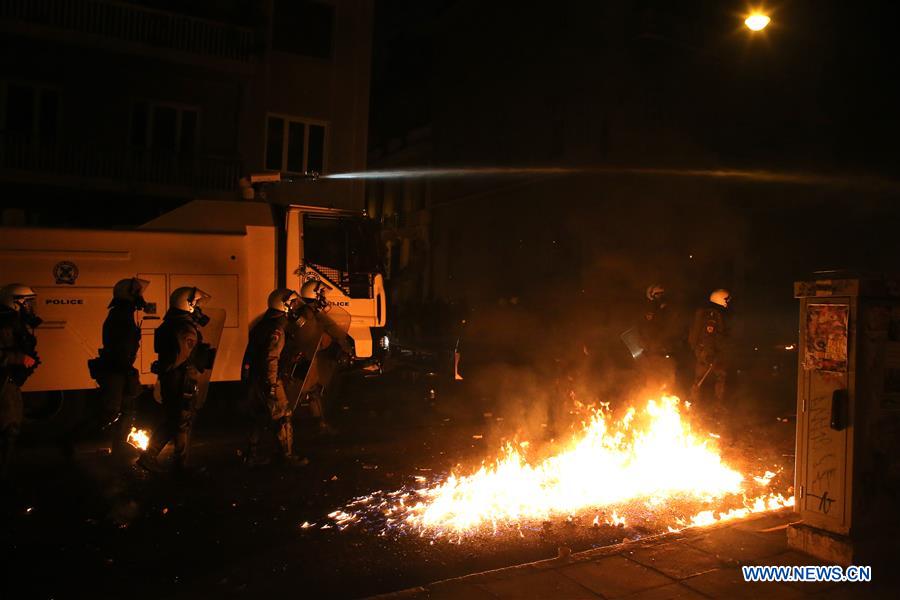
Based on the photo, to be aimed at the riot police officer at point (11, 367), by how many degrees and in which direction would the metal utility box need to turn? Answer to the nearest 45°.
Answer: approximately 45° to its right

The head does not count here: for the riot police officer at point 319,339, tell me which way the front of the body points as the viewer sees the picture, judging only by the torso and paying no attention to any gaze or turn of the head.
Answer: to the viewer's right

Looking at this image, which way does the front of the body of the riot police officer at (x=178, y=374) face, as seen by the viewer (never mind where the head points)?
to the viewer's right

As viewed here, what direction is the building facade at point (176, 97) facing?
toward the camera

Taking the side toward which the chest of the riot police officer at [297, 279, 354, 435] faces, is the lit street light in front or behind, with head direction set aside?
in front

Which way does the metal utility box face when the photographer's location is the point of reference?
facing the viewer and to the left of the viewer

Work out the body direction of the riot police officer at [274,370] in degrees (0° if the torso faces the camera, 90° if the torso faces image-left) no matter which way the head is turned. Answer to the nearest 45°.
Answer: approximately 270°

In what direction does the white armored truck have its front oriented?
to the viewer's right

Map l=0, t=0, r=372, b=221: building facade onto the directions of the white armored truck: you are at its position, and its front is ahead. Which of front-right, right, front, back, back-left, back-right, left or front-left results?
left

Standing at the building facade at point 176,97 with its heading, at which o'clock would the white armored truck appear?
The white armored truck is roughly at 12 o'clock from the building facade.

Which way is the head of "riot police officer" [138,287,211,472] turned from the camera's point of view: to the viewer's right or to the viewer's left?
to the viewer's right

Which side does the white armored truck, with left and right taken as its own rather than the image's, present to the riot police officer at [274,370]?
right

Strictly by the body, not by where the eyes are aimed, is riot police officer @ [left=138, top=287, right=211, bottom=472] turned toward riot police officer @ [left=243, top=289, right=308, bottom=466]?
yes

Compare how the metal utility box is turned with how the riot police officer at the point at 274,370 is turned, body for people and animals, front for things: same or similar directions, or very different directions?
very different directions

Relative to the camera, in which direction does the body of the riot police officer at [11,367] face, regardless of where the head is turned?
to the viewer's right

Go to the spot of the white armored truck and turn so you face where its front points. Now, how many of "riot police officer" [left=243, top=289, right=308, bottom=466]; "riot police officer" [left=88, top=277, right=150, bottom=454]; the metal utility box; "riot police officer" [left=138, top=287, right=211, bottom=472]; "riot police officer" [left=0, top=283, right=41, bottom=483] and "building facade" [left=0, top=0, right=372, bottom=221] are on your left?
1

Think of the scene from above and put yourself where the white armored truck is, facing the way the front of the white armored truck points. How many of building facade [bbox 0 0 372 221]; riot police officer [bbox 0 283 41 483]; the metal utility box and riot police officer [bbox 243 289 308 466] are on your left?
1
